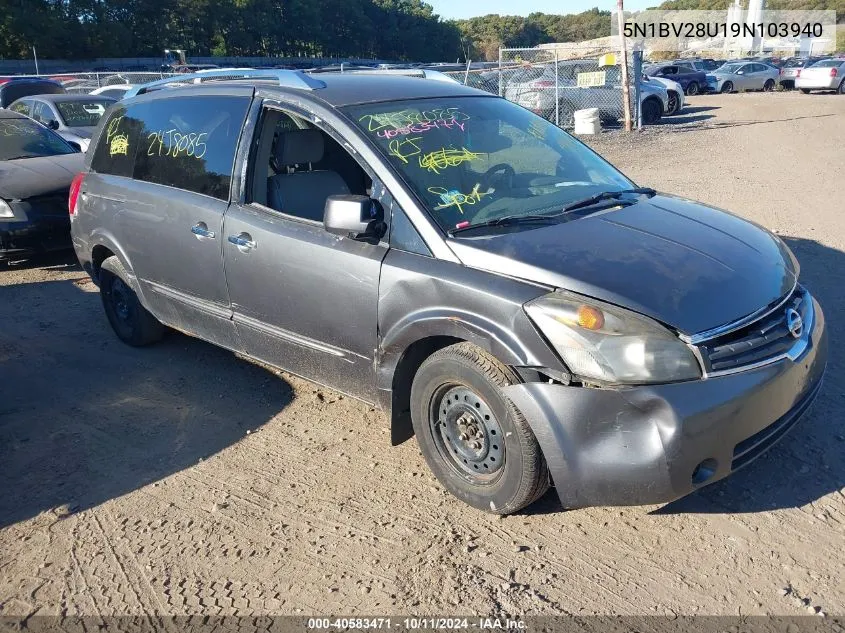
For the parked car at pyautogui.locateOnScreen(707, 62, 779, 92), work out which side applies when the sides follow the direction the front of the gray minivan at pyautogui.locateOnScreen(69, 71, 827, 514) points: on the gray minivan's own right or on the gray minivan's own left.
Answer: on the gray minivan's own left

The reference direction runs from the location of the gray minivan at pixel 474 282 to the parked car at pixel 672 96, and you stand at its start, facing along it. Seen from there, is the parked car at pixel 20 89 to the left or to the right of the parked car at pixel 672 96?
left

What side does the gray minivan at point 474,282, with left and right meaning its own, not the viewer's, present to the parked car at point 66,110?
back

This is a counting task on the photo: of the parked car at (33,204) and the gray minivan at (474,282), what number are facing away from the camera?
0

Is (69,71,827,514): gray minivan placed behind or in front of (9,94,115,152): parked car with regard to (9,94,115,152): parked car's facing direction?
in front

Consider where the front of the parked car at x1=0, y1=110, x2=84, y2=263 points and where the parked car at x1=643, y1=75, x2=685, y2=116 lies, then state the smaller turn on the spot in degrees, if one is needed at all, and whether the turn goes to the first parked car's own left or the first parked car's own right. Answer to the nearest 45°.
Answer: approximately 90° to the first parked car's own left

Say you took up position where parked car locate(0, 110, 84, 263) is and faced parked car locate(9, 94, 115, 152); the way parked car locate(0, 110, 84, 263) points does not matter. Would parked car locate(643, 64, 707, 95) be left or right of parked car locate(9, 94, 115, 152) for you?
right

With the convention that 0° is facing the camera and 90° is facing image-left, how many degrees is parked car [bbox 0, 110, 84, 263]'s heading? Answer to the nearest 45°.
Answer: approximately 315°

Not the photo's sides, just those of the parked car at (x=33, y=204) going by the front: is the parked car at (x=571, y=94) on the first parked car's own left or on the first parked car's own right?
on the first parked car's own left
